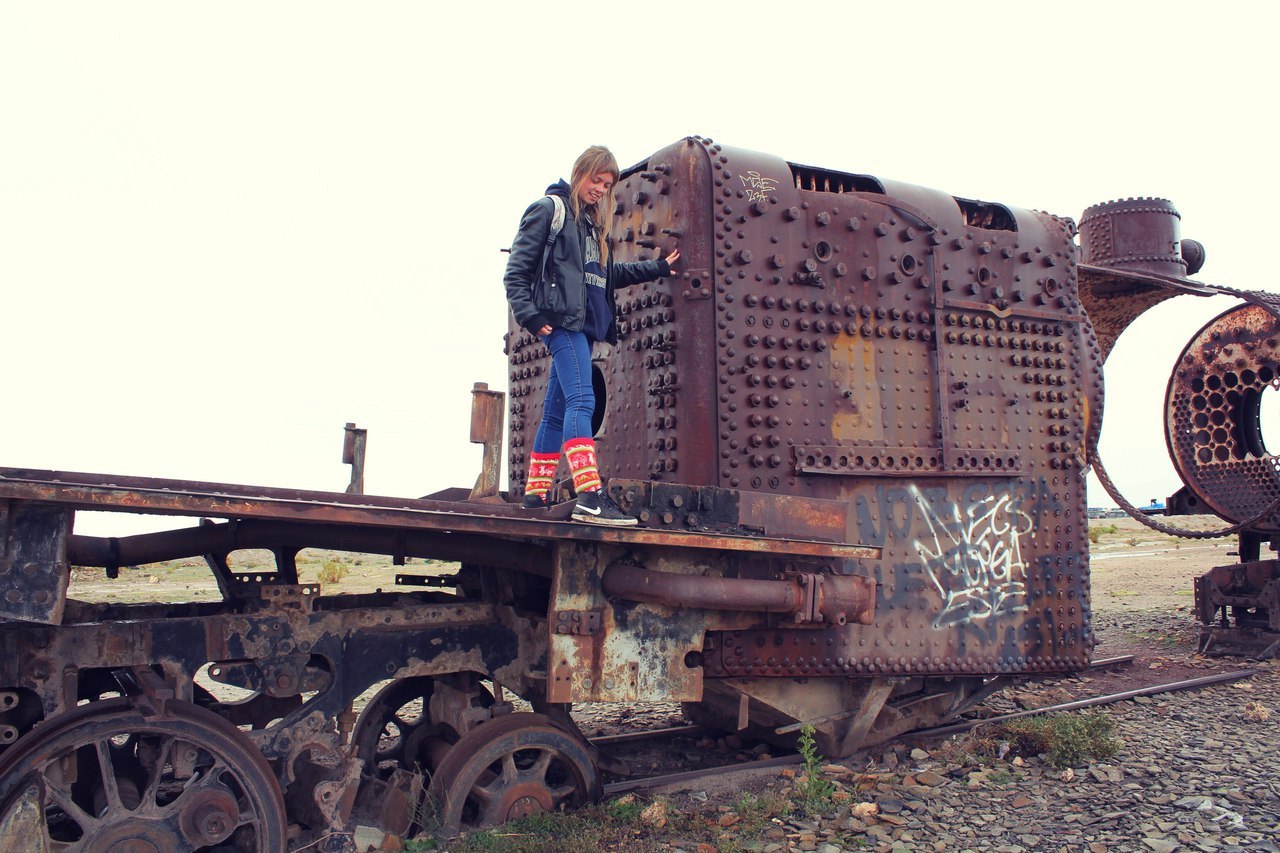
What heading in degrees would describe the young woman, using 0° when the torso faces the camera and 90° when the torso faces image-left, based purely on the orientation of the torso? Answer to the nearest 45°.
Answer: approximately 315°

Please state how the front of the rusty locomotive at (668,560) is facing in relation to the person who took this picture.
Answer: facing away from the viewer and to the right of the viewer
